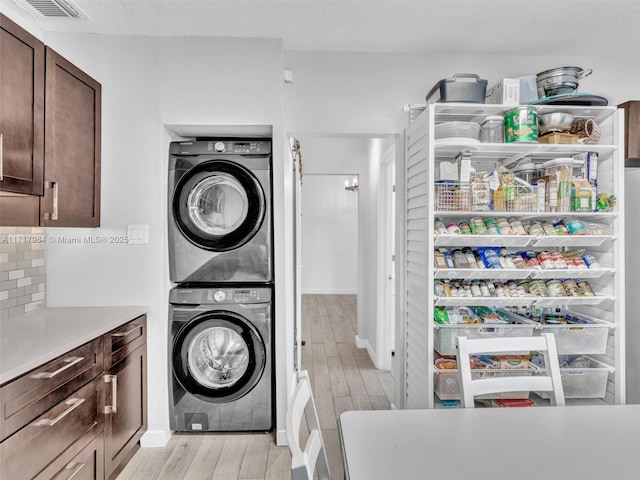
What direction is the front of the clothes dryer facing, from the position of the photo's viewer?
facing the viewer

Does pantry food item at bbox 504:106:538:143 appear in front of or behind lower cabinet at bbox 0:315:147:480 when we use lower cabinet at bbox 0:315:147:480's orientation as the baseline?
in front

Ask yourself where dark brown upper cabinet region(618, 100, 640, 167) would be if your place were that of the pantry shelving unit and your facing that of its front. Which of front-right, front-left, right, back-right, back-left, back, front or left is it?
back-left

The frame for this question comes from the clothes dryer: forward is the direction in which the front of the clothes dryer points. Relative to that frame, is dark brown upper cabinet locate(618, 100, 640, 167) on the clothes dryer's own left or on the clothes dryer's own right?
on the clothes dryer's own left

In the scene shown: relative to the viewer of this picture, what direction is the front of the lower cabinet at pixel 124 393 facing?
facing the viewer and to the right of the viewer

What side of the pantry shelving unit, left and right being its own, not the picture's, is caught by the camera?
front

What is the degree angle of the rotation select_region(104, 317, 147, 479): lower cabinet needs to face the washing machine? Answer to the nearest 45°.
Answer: approximately 45° to its left

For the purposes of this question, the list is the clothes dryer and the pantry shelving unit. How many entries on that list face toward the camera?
2

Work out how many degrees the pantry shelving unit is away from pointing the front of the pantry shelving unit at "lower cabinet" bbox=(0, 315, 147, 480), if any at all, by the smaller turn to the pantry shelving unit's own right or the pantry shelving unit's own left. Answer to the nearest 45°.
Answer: approximately 45° to the pantry shelving unit's own right

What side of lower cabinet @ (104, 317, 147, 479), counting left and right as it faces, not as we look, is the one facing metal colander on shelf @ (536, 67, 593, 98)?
front
